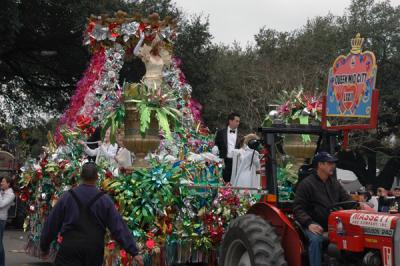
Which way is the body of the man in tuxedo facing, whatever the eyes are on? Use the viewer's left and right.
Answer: facing the viewer and to the right of the viewer

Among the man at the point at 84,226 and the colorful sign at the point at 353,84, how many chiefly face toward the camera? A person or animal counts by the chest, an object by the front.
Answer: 1

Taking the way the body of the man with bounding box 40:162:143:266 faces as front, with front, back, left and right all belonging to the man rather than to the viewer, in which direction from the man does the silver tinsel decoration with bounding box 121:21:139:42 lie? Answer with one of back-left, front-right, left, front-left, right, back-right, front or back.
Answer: front

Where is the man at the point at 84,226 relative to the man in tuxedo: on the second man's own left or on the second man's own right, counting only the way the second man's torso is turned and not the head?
on the second man's own right

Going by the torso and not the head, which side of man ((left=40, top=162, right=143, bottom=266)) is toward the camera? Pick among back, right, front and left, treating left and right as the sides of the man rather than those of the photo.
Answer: back

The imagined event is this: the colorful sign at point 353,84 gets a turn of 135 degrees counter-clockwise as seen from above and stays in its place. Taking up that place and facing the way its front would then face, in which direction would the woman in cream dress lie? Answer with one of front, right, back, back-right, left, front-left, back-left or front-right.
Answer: left

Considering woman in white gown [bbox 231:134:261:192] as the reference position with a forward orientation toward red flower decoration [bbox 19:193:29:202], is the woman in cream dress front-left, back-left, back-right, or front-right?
front-right

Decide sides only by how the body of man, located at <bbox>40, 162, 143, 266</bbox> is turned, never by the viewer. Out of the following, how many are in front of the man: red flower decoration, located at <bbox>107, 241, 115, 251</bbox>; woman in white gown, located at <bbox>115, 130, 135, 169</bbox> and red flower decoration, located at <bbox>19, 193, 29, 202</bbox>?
3

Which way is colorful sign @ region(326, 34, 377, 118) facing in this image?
toward the camera

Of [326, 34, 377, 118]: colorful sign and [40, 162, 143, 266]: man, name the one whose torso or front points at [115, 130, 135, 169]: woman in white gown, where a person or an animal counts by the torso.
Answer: the man

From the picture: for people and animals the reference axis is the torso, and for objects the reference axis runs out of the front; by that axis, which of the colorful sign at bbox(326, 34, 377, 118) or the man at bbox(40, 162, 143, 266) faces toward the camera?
the colorful sign

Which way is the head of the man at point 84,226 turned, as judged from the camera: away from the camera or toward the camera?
away from the camera

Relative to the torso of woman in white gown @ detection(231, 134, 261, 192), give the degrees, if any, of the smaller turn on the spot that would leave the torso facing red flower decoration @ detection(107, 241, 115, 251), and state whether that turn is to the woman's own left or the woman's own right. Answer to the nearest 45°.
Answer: approximately 90° to the woman's own right

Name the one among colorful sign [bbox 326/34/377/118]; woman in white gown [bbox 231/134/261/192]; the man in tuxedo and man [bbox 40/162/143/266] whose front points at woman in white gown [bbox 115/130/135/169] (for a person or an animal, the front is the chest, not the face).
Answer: the man
